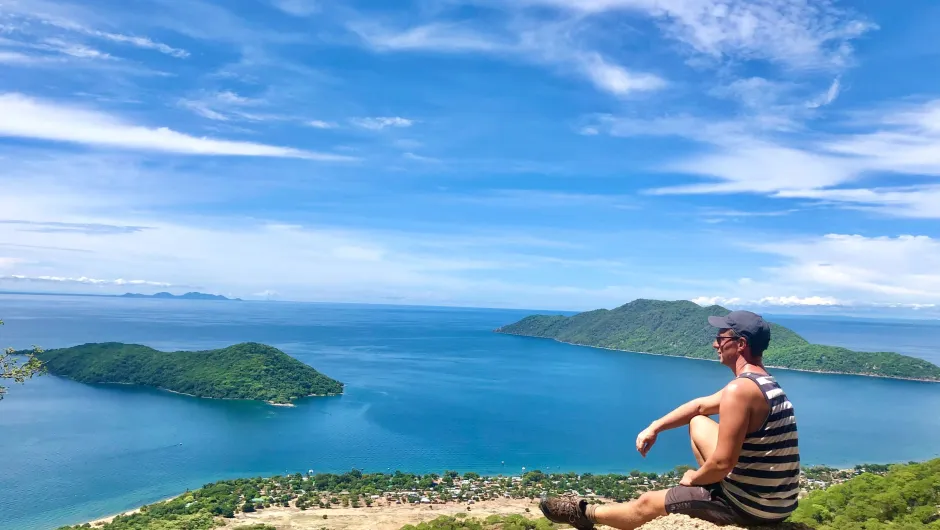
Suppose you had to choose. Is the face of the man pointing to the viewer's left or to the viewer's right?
to the viewer's left

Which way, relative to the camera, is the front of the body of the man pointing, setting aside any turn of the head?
to the viewer's left
